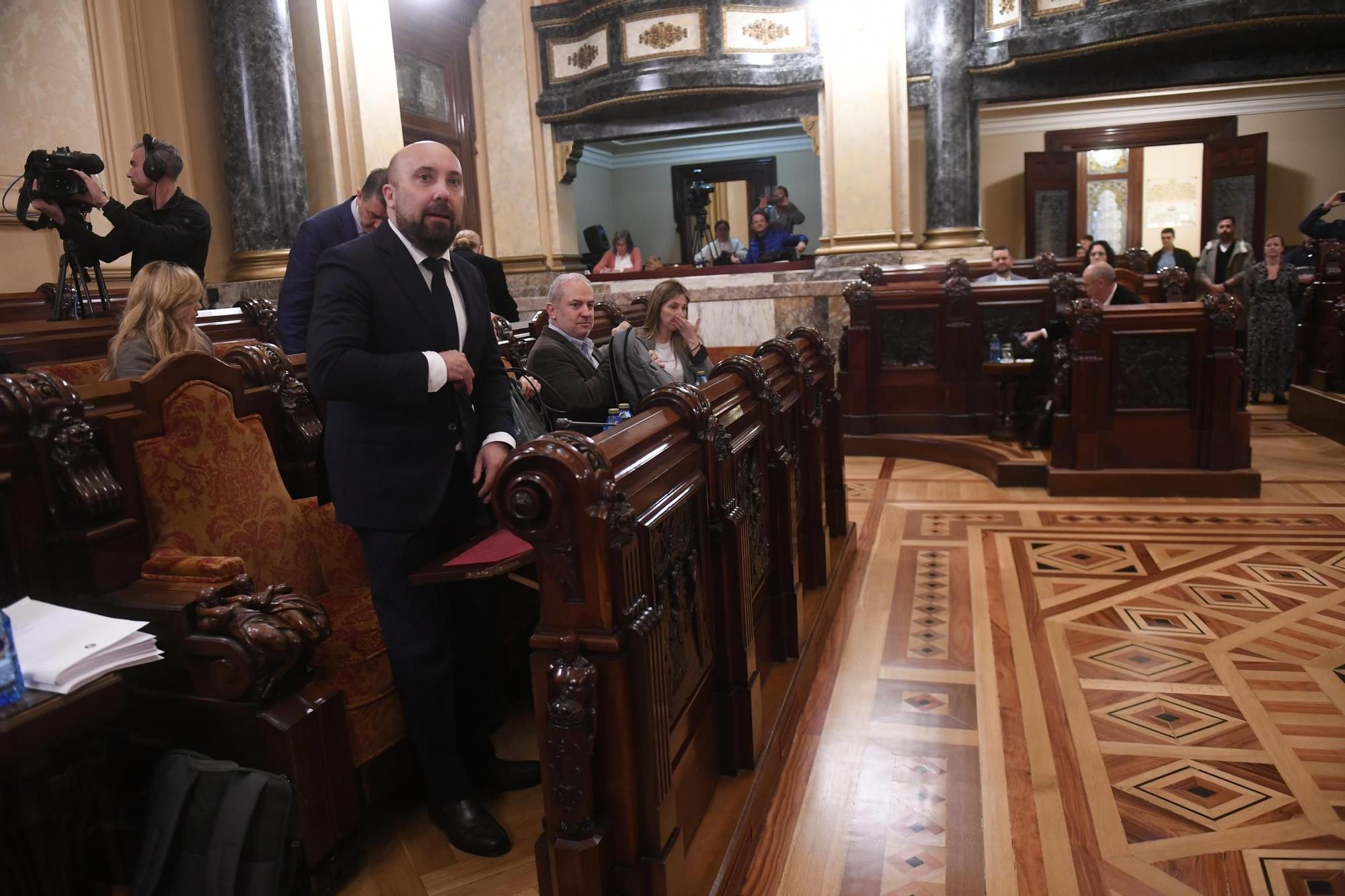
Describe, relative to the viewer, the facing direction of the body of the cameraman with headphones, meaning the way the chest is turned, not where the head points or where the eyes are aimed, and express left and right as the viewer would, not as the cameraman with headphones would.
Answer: facing to the left of the viewer

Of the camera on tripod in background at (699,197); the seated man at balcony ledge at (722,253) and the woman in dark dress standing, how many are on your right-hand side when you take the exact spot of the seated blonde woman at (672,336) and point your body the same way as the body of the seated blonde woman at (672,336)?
0

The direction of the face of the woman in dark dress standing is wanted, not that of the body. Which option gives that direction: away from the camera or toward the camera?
toward the camera

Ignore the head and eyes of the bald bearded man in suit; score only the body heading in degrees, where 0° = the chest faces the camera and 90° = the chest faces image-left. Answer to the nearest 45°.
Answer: approximately 315°

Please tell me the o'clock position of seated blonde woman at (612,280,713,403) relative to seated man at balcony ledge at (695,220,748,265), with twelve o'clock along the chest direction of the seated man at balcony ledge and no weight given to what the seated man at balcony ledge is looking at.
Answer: The seated blonde woman is roughly at 12 o'clock from the seated man at balcony ledge.

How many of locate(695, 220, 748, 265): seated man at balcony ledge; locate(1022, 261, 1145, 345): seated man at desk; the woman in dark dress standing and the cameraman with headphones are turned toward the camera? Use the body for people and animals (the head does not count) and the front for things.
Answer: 2

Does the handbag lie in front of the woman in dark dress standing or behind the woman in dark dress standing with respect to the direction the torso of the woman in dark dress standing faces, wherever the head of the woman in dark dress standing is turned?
in front

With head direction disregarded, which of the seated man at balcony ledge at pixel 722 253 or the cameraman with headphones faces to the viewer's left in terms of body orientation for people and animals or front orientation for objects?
the cameraman with headphones

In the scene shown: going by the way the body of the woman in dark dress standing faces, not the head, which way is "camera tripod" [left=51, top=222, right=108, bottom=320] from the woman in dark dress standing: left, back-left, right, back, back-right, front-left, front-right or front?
front-right

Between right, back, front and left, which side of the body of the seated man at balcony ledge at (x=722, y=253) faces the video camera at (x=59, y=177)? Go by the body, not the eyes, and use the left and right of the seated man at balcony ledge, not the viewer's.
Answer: front

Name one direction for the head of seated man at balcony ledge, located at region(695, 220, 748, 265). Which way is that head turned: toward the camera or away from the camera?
toward the camera

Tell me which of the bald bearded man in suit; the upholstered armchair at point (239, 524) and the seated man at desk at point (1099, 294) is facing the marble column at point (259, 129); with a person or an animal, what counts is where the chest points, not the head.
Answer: the seated man at desk

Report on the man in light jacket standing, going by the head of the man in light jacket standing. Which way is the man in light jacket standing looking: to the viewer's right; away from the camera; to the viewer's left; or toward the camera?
toward the camera

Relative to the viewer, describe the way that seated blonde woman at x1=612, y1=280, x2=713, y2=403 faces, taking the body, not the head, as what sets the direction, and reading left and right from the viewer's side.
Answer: facing the viewer and to the right of the viewer

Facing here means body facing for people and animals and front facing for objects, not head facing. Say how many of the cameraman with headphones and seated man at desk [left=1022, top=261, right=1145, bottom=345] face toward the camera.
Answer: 0

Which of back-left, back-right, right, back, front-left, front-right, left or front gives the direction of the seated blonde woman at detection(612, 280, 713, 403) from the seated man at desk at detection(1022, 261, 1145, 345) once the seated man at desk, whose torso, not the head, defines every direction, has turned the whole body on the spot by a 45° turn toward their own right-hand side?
left

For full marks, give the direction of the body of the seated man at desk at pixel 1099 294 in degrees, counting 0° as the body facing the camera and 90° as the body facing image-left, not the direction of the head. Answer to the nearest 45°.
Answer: approximately 90°

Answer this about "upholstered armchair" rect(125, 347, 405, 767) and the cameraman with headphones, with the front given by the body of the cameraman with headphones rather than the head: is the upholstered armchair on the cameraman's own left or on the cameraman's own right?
on the cameraman's own left

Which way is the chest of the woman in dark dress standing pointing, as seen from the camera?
toward the camera
